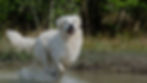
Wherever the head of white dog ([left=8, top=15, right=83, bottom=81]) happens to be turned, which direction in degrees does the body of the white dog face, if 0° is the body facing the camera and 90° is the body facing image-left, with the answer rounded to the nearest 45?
approximately 315°
